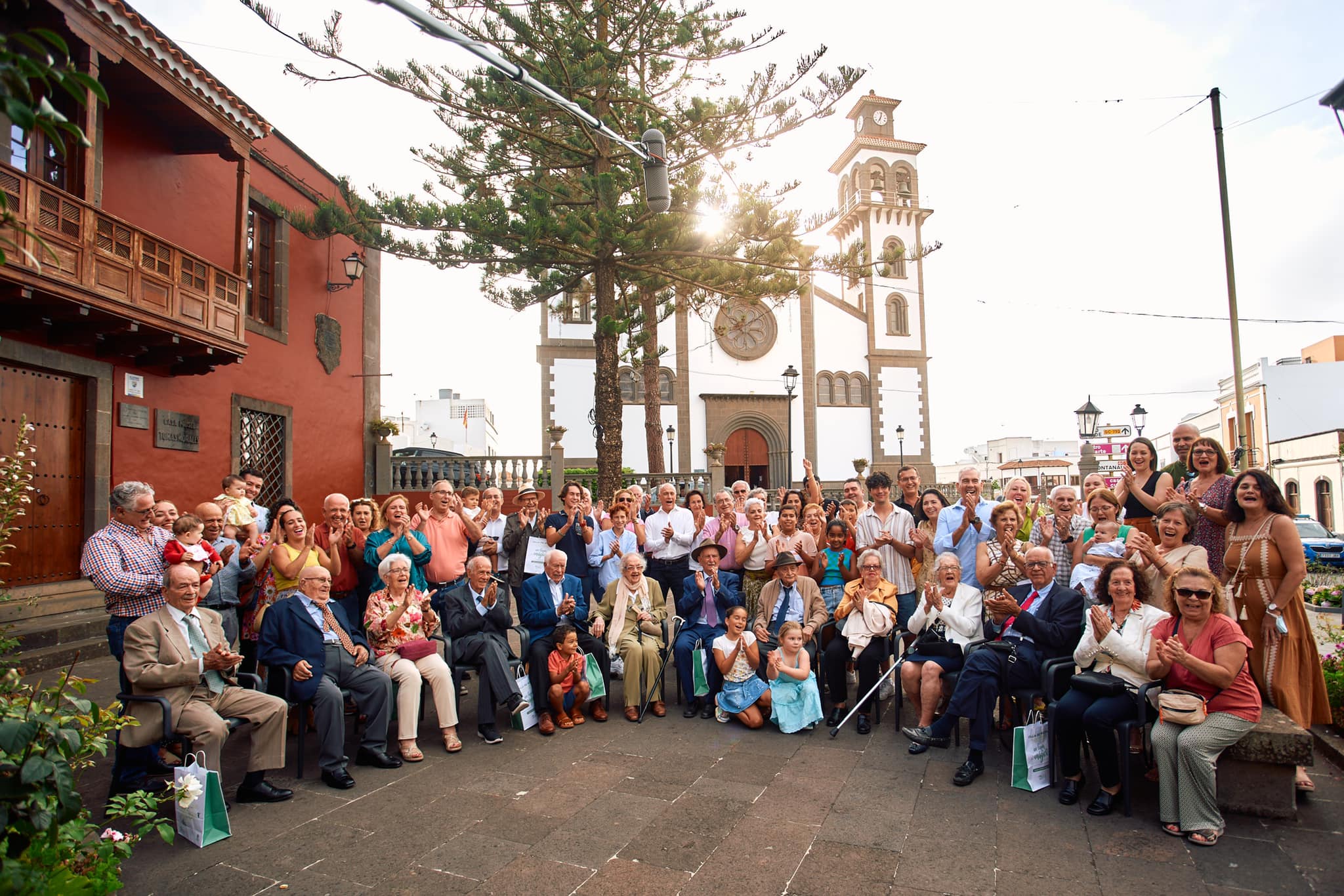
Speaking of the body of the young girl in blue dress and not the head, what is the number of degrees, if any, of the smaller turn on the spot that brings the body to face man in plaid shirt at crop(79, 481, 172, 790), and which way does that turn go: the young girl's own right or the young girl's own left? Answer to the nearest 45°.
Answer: approximately 45° to the young girl's own right

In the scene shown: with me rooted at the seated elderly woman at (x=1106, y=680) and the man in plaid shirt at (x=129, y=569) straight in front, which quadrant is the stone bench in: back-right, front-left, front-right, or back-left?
back-left

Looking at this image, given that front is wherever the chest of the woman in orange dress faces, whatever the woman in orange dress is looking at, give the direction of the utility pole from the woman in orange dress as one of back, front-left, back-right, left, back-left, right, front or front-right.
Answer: back-right

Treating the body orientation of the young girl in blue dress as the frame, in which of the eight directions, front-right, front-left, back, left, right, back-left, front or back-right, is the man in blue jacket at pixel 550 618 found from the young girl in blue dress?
right
